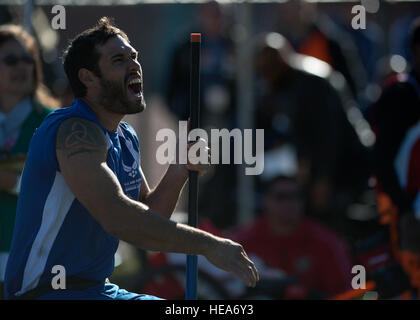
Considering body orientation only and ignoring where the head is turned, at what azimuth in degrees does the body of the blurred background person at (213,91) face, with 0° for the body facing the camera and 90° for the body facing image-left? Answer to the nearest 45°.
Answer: approximately 0°

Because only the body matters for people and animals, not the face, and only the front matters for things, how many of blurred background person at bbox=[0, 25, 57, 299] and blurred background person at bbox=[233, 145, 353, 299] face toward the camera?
2

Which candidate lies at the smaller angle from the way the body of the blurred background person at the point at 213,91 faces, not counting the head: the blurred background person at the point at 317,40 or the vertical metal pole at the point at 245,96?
the vertical metal pole

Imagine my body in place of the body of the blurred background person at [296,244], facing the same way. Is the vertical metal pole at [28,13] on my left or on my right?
on my right

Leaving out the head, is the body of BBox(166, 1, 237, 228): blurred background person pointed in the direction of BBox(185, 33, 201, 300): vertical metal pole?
yes

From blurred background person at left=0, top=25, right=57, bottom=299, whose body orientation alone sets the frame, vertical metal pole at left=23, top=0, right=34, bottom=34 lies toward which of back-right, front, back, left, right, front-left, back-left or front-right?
back
